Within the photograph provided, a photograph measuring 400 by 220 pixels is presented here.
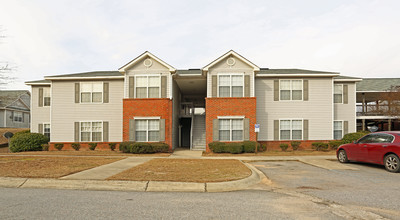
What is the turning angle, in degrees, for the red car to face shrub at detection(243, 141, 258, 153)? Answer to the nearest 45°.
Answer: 0° — it already faces it

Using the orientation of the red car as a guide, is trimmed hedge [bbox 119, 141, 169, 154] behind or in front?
in front

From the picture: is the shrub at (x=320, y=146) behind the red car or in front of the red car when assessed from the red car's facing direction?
in front
